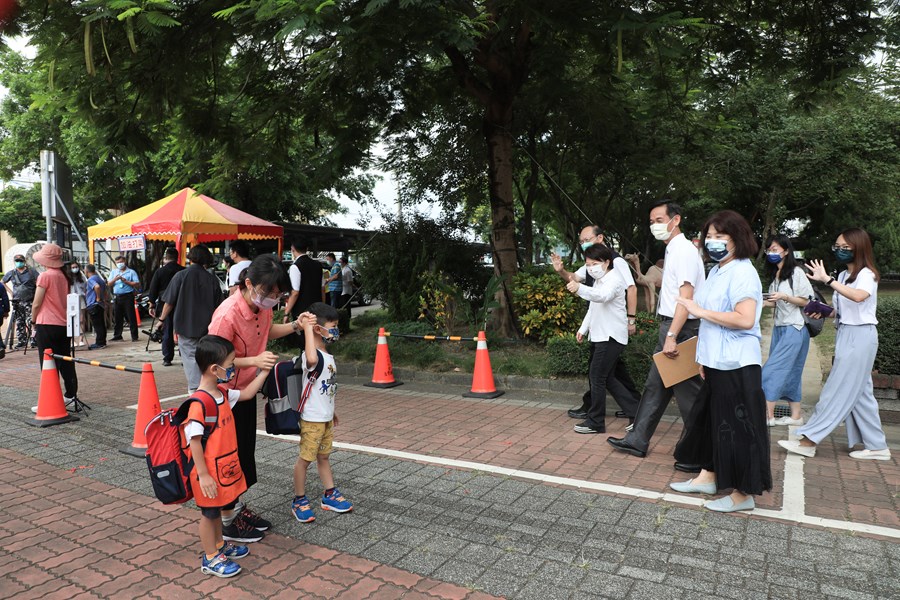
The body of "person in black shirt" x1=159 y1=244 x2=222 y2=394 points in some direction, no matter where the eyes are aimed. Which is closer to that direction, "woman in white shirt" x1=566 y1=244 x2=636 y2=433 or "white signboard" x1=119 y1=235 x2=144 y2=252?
the white signboard

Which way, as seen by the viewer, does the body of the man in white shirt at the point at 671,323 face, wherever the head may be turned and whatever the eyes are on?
to the viewer's left

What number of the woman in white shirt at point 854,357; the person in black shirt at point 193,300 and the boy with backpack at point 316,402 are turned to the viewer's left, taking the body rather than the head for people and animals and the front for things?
1

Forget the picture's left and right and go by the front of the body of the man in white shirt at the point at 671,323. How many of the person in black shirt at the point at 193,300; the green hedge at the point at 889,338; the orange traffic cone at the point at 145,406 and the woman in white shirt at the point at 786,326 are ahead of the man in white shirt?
2

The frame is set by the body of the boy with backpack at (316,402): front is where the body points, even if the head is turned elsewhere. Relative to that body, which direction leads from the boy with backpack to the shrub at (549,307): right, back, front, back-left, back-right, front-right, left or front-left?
left

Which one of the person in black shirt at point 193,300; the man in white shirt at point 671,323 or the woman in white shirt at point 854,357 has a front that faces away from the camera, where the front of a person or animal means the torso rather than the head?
the person in black shirt

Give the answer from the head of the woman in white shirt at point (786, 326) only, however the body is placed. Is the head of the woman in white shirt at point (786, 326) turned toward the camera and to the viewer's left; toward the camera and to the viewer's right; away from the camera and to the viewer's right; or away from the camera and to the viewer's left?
toward the camera and to the viewer's left

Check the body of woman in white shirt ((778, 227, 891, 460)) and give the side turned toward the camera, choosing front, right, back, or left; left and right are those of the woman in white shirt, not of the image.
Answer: left

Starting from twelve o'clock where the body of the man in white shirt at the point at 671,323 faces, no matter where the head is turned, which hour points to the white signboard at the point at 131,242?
The white signboard is roughly at 1 o'clock from the man in white shirt.

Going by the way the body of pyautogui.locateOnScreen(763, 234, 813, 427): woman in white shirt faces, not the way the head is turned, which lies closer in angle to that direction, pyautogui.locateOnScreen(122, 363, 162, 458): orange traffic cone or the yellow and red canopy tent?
the orange traffic cone

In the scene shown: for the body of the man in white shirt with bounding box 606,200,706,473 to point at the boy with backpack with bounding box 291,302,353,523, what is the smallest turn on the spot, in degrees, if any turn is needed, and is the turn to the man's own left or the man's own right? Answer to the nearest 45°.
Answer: approximately 45° to the man's own left

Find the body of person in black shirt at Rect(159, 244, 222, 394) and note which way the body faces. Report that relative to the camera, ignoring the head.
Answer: away from the camera

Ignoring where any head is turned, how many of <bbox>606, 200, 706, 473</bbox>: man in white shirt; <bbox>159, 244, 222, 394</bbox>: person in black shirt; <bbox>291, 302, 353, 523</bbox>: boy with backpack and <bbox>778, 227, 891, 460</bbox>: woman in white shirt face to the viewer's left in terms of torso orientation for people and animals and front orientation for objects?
2

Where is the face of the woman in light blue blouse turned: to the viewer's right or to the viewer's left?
to the viewer's left

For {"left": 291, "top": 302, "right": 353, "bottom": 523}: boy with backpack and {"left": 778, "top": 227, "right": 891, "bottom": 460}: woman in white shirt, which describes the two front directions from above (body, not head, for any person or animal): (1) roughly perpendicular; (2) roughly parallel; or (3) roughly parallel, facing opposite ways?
roughly parallel, facing opposite ways

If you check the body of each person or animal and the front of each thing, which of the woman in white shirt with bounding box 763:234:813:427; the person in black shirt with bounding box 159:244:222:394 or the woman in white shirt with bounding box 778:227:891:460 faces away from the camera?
the person in black shirt

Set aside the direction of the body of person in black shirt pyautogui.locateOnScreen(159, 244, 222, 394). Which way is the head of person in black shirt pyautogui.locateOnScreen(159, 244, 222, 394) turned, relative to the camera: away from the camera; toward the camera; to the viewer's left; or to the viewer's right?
away from the camera
